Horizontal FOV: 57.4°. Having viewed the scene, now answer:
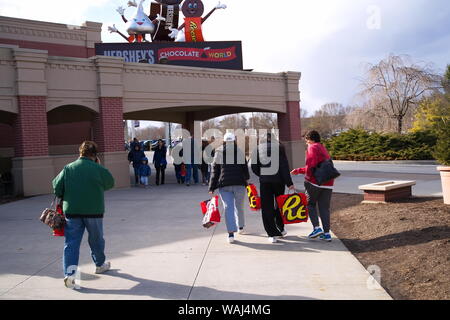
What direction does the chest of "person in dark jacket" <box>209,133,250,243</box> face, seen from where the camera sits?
away from the camera

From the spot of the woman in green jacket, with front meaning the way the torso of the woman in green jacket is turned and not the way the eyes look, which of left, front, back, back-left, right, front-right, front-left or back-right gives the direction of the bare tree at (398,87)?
front-right

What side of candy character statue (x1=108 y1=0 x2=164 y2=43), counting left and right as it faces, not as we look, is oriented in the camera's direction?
front

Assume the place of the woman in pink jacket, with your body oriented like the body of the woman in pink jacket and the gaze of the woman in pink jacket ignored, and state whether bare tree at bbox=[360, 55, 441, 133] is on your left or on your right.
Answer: on your right

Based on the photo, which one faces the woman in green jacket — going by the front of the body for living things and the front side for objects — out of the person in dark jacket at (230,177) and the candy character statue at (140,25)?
the candy character statue

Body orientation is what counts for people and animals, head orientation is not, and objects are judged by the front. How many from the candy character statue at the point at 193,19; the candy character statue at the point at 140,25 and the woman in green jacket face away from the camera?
1

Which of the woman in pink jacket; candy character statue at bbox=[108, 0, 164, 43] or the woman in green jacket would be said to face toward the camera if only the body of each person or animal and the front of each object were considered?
the candy character statue
